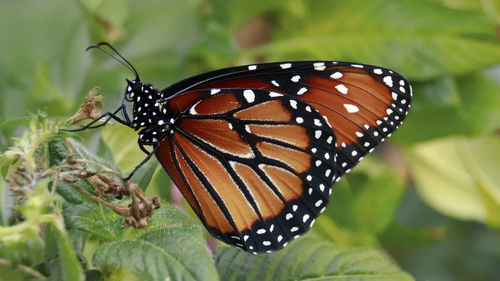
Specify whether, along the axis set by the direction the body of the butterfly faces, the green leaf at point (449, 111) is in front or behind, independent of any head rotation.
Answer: behind

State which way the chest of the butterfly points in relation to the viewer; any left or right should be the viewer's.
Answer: facing to the left of the viewer
